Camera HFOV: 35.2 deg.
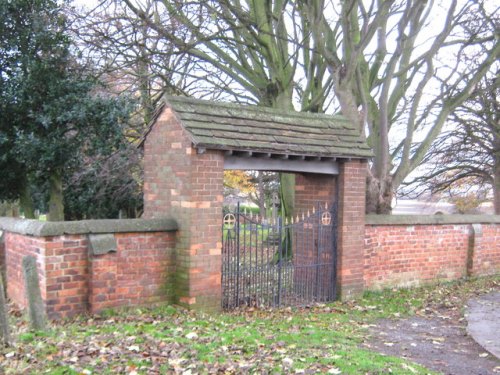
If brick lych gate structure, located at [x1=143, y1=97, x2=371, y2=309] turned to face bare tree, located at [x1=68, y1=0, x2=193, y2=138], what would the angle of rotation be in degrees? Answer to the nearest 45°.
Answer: approximately 180°

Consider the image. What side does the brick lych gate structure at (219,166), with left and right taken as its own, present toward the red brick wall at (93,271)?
right

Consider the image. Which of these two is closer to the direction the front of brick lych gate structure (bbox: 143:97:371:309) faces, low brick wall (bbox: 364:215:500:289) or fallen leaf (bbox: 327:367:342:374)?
the fallen leaf

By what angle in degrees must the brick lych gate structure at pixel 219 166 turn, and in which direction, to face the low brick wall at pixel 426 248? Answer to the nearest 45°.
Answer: approximately 90° to its left

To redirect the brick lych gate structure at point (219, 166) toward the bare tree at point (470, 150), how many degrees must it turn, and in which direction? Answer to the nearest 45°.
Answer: approximately 90° to its left

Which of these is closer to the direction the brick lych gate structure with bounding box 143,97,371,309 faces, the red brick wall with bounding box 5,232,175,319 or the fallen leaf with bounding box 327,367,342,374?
the fallen leaf

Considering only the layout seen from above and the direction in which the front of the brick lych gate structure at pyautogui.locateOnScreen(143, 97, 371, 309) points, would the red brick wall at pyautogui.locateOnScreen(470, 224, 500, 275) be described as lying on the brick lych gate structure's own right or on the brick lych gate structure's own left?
on the brick lych gate structure's own left

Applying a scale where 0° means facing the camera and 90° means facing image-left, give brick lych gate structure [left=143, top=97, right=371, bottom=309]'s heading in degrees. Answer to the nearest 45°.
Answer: approximately 315°

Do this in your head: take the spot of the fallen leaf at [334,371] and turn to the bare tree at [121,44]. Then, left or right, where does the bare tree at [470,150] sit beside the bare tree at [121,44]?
right
